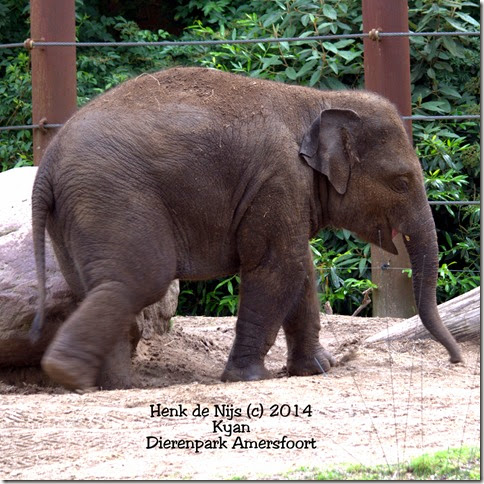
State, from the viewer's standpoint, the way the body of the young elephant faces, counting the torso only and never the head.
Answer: to the viewer's right

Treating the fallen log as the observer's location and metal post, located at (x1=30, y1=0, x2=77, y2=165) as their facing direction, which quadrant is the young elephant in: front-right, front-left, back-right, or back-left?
front-left

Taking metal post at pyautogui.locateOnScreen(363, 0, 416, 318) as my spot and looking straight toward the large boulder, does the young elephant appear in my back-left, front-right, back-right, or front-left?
front-left

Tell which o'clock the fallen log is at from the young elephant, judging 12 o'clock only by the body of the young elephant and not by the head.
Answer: The fallen log is roughly at 11 o'clock from the young elephant.

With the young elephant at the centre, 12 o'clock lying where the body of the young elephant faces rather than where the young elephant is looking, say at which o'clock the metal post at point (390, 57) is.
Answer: The metal post is roughly at 10 o'clock from the young elephant.

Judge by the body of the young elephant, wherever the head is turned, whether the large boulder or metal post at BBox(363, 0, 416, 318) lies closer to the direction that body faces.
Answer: the metal post

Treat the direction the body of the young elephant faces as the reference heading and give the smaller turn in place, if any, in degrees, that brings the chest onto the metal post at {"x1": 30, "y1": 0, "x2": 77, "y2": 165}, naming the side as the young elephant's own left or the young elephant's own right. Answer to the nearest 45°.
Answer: approximately 135° to the young elephant's own left

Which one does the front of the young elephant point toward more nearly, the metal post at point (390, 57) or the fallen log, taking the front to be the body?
the fallen log

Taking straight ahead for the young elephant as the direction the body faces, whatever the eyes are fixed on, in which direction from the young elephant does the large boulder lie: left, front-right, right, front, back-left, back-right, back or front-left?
back
